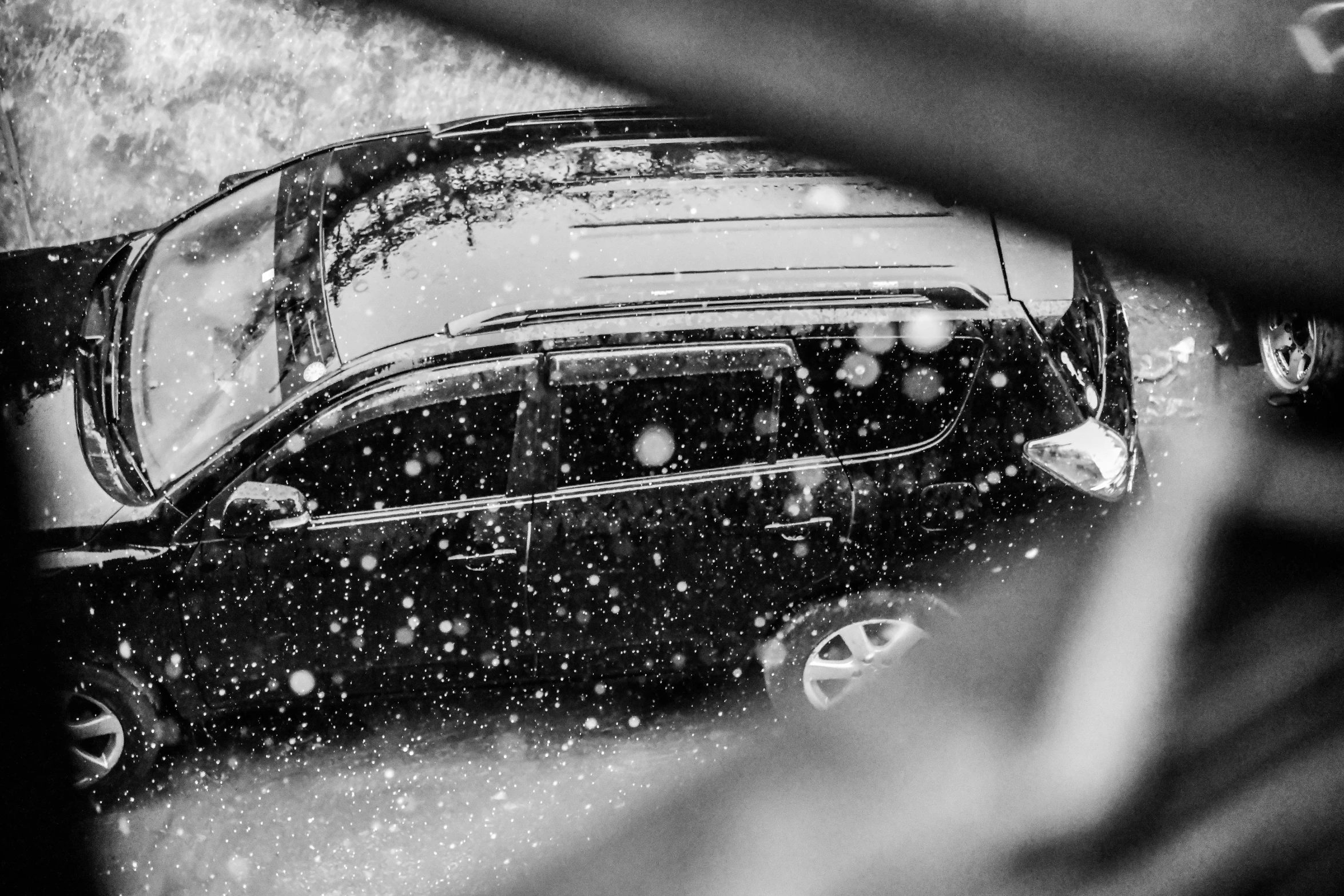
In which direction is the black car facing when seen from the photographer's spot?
facing to the left of the viewer
